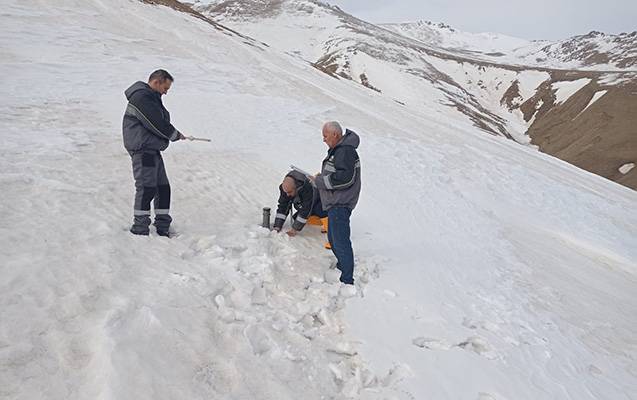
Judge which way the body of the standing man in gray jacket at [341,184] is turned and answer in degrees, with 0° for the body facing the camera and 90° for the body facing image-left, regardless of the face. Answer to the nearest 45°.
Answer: approximately 90°

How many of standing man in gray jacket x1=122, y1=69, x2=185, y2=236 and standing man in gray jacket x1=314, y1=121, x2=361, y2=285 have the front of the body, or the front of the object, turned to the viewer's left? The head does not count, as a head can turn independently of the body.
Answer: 1

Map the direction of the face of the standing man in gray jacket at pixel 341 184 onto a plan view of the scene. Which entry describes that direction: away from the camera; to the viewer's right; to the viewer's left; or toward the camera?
to the viewer's left

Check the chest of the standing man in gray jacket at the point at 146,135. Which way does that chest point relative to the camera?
to the viewer's right

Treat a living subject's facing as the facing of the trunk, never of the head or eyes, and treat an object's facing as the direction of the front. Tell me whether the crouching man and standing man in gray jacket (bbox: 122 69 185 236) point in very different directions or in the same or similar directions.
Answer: very different directions

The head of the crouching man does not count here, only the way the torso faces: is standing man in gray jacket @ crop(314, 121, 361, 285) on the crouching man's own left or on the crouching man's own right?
on the crouching man's own left

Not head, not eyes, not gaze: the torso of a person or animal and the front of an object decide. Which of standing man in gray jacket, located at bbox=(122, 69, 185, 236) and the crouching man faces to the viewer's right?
the standing man in gray jacket

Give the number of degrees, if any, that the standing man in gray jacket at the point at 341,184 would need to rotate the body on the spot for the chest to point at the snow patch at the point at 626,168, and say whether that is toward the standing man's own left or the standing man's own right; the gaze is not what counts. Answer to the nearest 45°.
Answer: approximately 135° to the standing man's own right

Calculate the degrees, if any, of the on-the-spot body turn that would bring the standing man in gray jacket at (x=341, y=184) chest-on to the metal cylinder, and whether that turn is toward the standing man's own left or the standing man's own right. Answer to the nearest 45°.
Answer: approximately 45° to the standing man's own right

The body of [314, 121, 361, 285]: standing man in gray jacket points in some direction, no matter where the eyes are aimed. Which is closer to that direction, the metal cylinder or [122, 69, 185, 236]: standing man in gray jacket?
the standing man in gray jacket

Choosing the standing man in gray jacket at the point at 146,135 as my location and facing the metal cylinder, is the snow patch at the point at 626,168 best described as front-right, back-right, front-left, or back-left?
front-left

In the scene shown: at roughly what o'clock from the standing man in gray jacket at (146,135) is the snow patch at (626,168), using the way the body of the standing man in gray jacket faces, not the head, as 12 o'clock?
The snow patch is roughly at 11 o'clock from the standing man in gray jacket.

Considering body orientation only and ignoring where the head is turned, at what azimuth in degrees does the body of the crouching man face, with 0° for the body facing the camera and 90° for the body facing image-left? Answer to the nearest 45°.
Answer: approximately 45°
